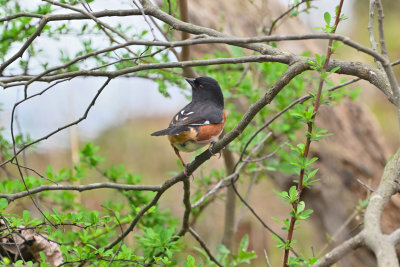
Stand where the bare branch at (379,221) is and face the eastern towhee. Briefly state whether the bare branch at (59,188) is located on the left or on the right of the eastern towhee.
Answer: left

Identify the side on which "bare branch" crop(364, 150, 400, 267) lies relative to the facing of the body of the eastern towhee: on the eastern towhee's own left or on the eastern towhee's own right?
on the eastern towhee's own right
